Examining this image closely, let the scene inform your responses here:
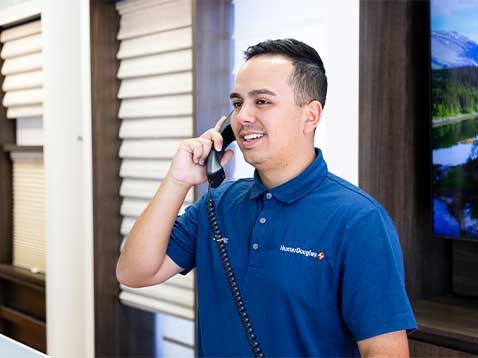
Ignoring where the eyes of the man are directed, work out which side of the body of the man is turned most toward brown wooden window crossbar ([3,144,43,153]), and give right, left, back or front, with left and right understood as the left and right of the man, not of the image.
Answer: right

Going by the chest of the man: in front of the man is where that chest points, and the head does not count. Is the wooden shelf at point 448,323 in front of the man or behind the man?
behind

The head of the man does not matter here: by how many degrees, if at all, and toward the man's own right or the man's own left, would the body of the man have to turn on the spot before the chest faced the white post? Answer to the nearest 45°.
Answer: approximately 90° to the man's own right

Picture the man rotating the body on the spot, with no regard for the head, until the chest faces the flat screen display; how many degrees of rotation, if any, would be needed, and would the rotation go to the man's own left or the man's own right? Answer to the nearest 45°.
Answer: approximately 180°

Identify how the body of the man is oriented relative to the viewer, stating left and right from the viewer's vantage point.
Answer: facing the viewer and to the left of the viewer
